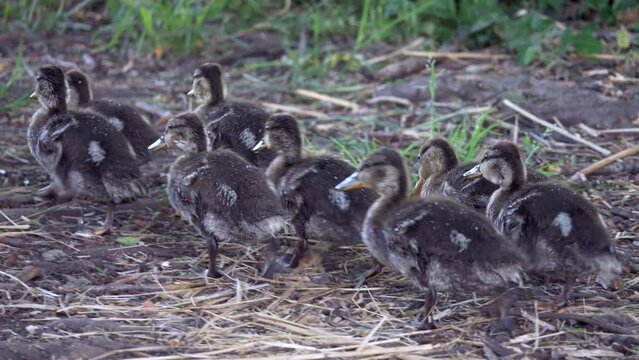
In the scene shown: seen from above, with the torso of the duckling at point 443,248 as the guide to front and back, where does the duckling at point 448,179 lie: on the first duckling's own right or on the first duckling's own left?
on the first duckling's own right

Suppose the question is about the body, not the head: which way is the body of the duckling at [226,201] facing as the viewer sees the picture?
to the viewer's left

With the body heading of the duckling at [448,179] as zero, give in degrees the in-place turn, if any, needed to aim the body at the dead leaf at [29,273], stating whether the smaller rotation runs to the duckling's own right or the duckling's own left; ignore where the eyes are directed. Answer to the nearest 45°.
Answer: approximately 45° to the duckling's own left

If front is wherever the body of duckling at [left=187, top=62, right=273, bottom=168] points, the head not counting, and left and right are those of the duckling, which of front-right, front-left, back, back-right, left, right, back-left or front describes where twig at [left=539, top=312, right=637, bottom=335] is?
back-left

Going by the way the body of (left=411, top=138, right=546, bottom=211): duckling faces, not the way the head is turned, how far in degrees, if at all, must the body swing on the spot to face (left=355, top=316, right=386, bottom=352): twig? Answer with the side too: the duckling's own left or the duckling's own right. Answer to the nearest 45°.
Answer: approximately 90° to the duckling's own left

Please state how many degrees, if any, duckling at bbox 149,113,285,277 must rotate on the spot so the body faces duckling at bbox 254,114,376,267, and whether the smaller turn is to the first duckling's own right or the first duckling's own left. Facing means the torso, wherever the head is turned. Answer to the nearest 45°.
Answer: approximately 180°

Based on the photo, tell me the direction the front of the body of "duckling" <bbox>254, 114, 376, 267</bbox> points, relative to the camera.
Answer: to the viewer's left

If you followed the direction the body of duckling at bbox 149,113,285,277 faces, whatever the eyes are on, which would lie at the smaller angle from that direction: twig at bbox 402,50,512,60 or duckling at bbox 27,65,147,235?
the duckling

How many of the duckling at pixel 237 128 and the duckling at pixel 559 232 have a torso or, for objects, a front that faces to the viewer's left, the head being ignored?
2

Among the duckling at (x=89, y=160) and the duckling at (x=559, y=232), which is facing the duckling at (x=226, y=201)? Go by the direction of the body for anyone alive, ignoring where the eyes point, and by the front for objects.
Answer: the duckling at (x=559, y=232)

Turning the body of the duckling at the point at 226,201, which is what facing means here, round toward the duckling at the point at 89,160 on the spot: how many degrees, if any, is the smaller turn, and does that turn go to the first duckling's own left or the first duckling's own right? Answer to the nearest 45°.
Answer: approximately 45° to the first duckling's own right

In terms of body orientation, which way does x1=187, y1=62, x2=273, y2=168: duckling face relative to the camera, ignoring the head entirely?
to the viewer's left

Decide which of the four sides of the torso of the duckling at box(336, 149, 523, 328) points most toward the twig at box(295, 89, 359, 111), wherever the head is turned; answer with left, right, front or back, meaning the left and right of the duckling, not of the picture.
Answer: right

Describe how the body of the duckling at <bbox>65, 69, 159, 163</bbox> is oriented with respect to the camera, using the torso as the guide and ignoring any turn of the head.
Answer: to the viewer's left

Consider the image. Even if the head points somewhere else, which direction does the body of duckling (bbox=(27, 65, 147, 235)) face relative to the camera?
to the viewer's left

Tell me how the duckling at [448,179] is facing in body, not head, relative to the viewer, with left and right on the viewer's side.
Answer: facing to the left of the viewer

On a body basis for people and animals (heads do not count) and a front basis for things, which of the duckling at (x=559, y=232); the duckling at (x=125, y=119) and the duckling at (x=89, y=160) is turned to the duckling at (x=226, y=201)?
the duckling at (x=559, y=232)
